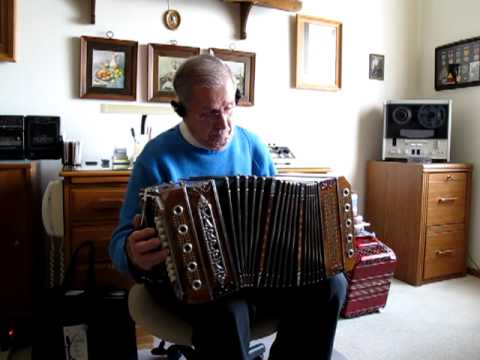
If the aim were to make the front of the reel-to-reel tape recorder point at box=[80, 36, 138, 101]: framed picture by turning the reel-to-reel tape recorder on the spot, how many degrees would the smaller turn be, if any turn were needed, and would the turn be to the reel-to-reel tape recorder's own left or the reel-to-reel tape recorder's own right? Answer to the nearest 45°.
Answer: approximately 45° to the reel-to-reel tape recorder's own right

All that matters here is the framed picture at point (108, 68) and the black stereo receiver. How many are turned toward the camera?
2

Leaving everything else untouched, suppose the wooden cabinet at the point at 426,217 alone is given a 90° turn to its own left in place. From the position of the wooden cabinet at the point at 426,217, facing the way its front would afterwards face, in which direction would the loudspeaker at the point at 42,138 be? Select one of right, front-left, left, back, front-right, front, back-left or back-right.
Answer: back

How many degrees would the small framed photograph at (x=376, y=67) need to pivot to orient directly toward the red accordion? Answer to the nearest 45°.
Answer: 0° — it already faces it
